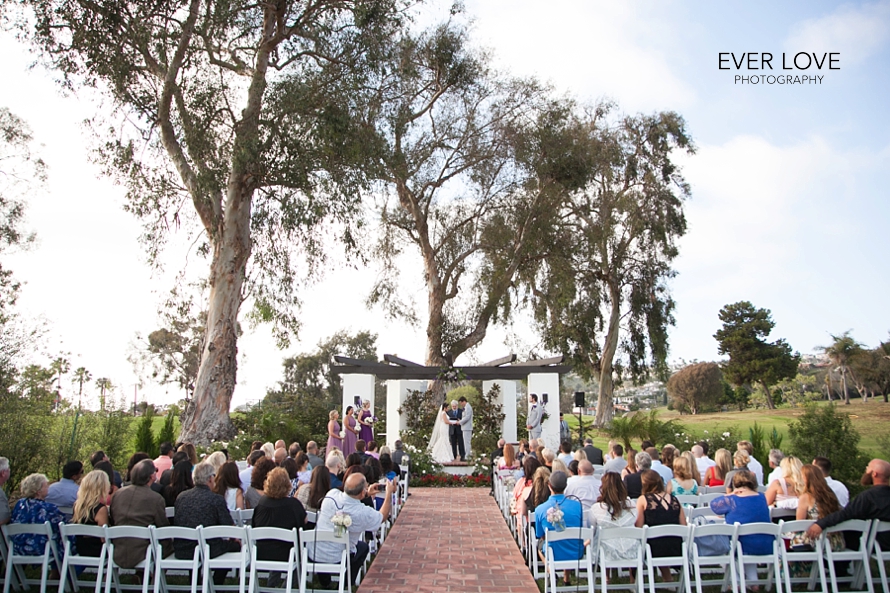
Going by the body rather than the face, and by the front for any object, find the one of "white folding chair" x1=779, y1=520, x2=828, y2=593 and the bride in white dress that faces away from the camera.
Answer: the white folding chair

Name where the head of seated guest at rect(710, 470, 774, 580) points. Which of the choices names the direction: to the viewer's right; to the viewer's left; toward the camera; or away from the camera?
away from the camera

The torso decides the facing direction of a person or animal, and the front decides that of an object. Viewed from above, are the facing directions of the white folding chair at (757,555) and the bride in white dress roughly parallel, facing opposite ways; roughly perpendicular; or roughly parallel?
roughly perpendicular

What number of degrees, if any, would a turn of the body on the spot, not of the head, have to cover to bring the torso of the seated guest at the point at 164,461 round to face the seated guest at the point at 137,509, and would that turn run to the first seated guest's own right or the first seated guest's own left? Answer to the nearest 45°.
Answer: approximately 135° to the first seated guest's own right

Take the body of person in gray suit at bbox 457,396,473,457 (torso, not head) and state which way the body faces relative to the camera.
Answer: to the viewer's left

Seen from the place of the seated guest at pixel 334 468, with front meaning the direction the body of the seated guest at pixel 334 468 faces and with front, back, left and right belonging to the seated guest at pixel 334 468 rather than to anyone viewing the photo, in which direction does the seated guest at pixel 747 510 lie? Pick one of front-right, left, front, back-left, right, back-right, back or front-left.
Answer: right

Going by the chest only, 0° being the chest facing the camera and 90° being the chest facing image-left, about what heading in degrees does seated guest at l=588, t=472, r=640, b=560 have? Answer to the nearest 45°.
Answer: approximately 180°

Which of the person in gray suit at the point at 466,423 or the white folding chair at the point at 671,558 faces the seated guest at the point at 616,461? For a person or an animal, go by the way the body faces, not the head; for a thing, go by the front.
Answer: the white folding chair

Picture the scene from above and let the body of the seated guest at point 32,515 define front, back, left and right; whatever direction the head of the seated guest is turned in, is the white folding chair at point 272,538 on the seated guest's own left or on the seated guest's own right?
on the seated guest's own right

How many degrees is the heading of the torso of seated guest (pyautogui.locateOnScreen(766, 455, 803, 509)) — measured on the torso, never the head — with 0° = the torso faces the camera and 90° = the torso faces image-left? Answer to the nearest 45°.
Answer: approximately 135°

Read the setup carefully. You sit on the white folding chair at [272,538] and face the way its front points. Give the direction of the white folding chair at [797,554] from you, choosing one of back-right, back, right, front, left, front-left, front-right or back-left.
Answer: right

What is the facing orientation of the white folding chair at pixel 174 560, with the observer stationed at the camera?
facing away from the viewer

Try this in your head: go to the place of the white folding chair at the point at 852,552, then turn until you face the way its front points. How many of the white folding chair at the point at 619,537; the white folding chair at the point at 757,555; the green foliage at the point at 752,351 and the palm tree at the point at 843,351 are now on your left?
2

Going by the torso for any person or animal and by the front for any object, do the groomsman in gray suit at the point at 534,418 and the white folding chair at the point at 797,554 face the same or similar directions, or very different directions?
very different directions

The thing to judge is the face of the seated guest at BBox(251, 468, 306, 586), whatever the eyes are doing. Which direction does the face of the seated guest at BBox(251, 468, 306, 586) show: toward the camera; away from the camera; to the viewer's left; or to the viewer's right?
away from the camera

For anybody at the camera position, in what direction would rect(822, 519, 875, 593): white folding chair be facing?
facing away from the viewer and to the left of the viewer

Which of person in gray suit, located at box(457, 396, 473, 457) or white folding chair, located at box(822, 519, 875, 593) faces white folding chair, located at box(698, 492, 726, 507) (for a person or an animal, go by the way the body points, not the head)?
white folding chair, located at box(822, 519, 875, 593)

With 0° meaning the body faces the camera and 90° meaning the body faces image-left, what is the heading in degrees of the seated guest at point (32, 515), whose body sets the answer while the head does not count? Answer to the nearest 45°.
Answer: approximately 225°

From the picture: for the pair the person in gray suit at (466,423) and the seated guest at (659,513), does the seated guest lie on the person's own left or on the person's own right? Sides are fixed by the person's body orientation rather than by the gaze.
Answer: on the person's own left

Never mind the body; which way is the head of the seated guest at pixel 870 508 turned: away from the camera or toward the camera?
away from the camera

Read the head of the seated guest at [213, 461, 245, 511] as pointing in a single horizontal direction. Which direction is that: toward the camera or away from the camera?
away from the camera

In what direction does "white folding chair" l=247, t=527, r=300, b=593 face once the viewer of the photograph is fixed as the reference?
facing away from the viewer

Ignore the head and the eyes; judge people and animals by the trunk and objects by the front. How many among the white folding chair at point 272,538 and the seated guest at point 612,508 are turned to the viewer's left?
0

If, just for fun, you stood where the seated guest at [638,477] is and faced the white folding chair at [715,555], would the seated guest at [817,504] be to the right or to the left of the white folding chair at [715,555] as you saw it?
left
